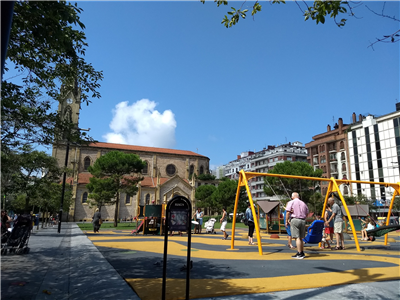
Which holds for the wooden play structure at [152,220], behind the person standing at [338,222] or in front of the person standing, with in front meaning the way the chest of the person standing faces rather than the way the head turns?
in front

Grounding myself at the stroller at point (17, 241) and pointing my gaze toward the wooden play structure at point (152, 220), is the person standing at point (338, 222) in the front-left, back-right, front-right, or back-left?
front-right

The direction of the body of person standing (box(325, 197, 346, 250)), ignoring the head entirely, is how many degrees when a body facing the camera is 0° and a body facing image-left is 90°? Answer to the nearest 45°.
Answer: approximately 90°

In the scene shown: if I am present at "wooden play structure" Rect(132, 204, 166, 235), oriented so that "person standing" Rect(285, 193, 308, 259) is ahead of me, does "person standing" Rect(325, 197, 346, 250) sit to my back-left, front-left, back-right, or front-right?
front-left

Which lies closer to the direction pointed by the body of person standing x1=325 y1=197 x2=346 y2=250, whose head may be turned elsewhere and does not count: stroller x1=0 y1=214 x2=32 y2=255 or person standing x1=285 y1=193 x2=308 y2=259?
the stroller

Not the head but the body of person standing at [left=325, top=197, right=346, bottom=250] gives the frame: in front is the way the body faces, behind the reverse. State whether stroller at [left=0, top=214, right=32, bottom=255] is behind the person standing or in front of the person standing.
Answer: in front

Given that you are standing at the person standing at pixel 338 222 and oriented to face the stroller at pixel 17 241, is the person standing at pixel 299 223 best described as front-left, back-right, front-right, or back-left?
front-left

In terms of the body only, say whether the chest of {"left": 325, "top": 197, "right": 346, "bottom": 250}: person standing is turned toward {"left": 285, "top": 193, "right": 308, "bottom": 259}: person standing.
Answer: no
